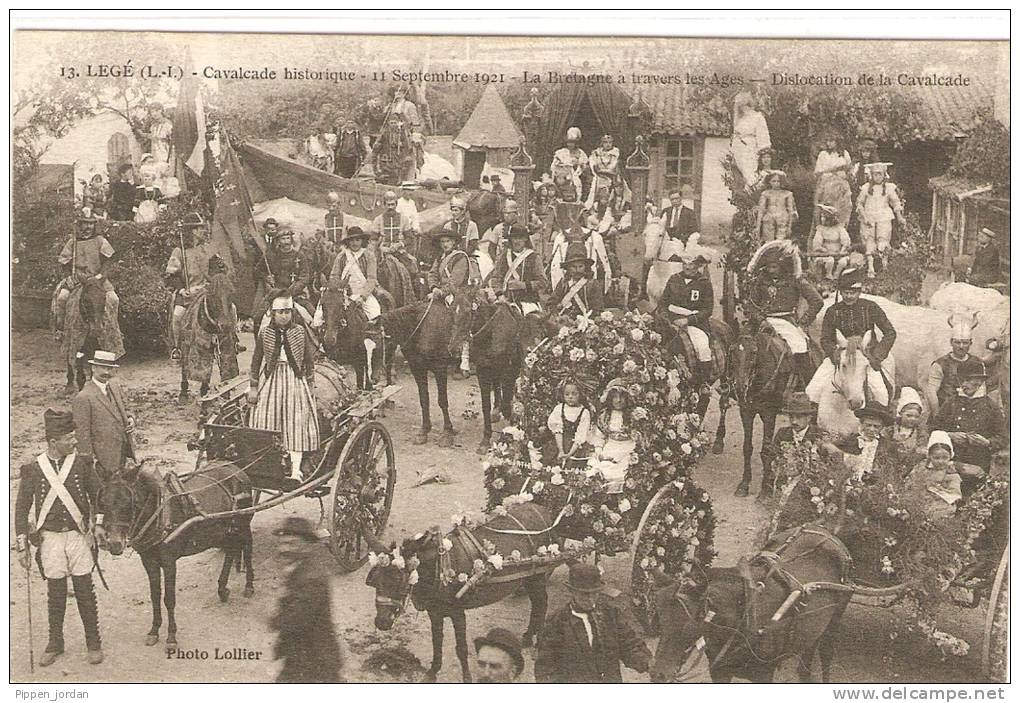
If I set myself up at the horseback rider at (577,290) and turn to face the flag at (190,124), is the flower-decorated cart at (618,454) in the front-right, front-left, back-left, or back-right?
back-left

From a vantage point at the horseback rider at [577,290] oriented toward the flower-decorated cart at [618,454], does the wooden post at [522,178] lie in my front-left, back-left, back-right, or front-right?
back-right

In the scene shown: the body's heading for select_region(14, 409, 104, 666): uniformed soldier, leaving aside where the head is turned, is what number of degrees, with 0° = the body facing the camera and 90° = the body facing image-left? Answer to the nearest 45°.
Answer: approximately 0°
